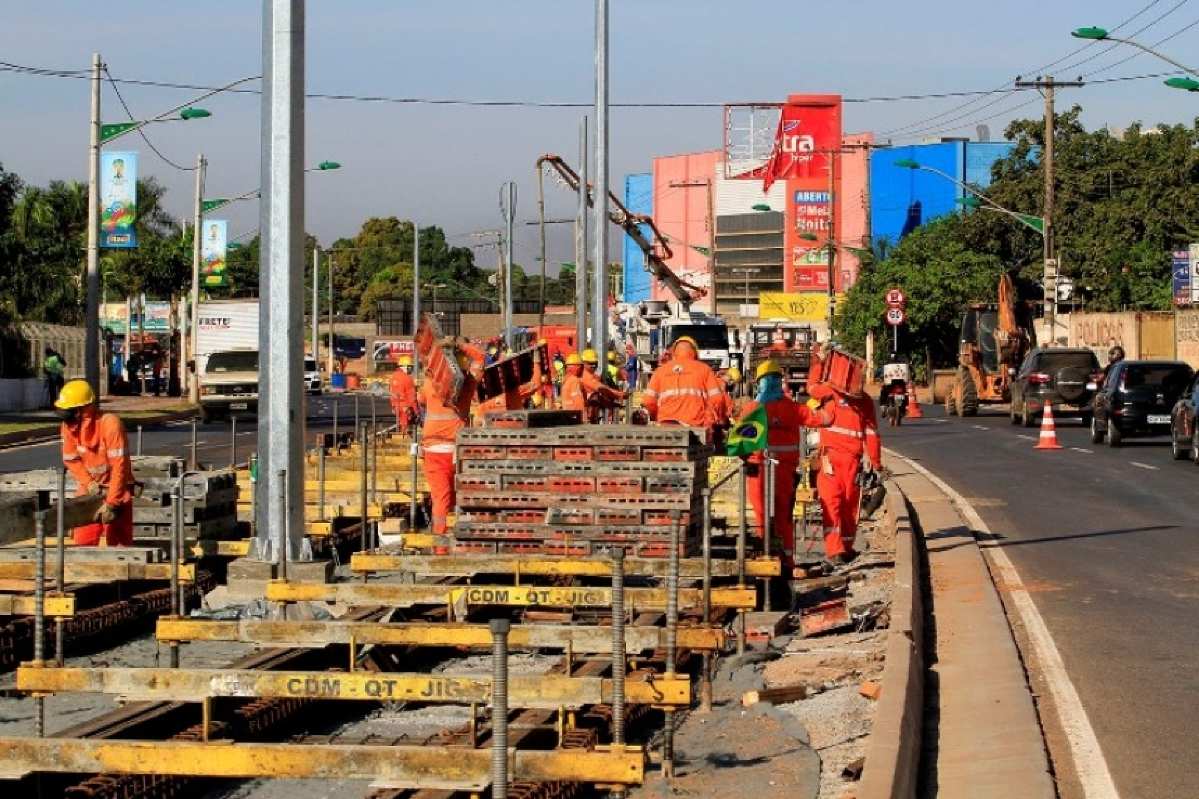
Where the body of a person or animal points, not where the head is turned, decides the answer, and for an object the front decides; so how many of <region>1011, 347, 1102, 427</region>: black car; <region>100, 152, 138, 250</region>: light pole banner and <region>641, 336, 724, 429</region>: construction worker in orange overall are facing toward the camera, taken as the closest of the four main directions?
1

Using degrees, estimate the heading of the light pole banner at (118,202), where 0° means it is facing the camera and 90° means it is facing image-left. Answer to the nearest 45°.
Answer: approximately 0°

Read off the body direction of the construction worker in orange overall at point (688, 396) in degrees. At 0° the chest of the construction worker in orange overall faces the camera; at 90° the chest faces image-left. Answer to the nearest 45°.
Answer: approximately 180°

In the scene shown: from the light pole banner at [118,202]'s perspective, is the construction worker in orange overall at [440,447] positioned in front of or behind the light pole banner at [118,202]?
in front

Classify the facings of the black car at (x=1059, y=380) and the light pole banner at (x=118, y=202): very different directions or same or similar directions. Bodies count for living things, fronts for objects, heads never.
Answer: very different directions

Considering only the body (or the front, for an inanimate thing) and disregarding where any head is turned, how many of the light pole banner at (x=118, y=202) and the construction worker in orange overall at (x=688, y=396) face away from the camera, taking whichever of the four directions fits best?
1

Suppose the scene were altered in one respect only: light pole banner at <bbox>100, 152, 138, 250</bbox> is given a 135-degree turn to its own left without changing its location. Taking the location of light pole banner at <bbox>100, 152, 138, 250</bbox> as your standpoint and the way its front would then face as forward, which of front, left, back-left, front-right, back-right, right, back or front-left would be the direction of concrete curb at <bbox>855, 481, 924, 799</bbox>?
back-right

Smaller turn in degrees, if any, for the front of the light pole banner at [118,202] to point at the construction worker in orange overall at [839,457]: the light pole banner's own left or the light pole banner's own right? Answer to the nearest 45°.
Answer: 0° — it already faces them

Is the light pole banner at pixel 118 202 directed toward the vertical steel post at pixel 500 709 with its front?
yes

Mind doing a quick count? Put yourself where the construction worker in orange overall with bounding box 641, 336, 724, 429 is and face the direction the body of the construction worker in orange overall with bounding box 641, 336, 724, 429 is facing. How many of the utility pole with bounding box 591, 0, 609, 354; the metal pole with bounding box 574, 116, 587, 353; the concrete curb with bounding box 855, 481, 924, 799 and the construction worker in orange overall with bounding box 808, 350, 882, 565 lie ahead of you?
2

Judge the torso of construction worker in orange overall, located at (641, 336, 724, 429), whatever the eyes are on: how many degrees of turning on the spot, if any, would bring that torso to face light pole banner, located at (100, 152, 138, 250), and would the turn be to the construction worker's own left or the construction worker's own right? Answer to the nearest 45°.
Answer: approximately 45° to the construction worker's own left

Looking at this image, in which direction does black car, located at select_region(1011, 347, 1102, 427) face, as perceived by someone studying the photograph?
facing away from the viewer and to the left of the viewer

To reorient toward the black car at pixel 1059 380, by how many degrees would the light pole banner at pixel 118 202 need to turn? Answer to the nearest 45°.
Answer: approximately 90° to its left

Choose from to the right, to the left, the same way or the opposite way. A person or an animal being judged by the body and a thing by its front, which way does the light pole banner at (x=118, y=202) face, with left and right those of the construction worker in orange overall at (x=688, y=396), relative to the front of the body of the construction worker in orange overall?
the opposite way
